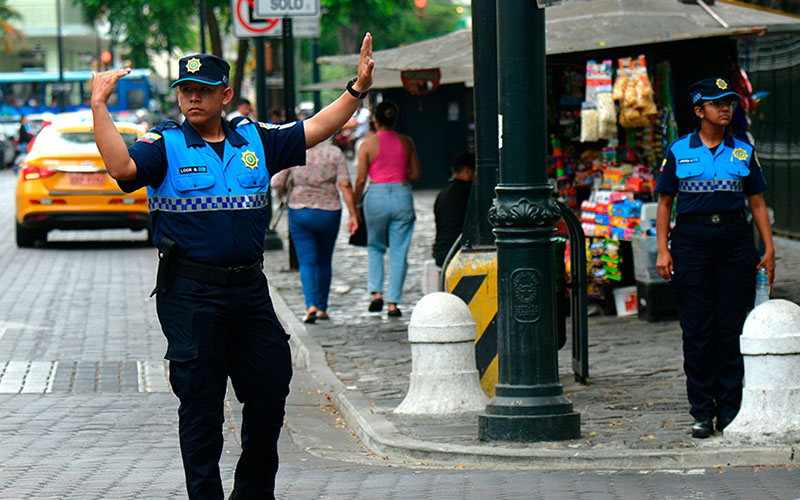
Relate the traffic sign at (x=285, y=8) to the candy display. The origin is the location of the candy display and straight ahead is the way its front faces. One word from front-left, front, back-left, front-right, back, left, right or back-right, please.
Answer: back-right

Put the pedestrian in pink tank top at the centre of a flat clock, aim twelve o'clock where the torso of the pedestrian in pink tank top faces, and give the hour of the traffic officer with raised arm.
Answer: The traffic officer with raised arm is roughly at 6 o'clock from the pedestrian in pink tank top.

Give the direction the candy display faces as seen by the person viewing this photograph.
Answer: facing the viewer

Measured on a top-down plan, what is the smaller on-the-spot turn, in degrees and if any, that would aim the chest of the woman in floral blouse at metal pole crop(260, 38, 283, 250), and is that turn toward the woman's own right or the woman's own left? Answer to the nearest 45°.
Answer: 0° — they already face it

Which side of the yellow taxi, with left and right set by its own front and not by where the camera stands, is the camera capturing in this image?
back

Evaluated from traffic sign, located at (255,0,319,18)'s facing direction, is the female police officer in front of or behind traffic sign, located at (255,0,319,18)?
in front

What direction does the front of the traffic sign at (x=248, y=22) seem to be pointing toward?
toward the camera

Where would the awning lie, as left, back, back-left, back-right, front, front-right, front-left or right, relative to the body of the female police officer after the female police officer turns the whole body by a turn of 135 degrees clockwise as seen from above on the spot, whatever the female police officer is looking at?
front-right

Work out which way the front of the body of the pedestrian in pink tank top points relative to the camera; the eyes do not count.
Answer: away from the camera

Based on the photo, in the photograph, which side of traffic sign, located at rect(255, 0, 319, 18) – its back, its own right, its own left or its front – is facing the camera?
front

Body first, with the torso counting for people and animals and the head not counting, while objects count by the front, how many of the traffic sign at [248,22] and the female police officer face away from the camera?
0

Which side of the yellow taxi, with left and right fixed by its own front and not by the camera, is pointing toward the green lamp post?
back
